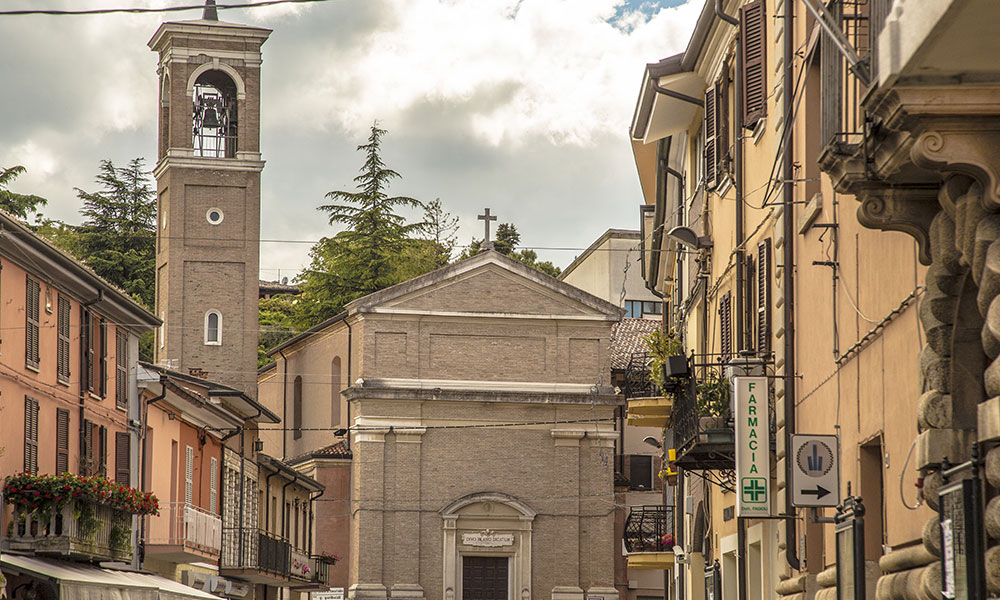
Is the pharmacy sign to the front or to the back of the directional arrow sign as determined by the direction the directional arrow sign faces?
to the back

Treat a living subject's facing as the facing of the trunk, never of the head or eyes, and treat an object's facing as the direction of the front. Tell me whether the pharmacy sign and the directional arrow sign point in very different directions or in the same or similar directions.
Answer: same or similar directions

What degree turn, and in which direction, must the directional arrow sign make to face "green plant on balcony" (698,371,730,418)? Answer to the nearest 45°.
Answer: approximately 180°

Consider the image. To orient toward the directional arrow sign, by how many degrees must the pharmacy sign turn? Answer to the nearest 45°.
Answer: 0° — it already faces it

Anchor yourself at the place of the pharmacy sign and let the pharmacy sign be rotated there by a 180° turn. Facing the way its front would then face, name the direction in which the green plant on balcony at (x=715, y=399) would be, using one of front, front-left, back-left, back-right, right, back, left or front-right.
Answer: front

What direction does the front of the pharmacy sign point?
toward the camera

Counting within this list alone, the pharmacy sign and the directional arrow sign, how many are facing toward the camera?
2

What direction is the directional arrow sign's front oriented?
toward the camera
